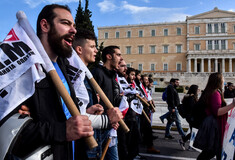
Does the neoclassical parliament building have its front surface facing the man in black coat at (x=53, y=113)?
yes

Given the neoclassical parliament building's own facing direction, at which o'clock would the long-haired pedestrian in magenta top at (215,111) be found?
The long-haired pedestrian in magenta top is roughly at 12 o'clock from the neoclassical parliament building.

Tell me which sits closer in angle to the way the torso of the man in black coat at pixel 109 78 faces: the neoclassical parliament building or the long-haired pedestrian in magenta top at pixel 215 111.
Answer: the long-haired pedestrian in magenta top

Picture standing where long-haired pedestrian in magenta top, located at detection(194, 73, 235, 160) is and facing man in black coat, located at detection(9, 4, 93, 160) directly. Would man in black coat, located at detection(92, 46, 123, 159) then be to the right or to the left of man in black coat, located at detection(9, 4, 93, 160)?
right

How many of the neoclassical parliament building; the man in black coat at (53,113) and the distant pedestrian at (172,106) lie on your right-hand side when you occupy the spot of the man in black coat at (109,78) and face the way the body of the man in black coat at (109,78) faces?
1

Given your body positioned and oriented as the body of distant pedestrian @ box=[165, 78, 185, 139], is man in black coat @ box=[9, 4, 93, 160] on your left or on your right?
on your right

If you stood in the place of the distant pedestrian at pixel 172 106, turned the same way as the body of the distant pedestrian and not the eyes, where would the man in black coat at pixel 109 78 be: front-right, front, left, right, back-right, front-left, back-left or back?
right
